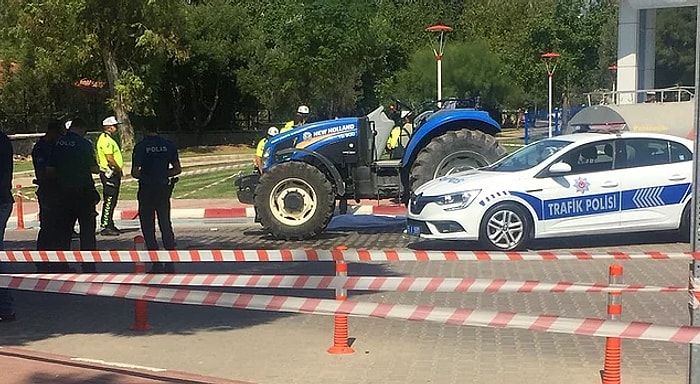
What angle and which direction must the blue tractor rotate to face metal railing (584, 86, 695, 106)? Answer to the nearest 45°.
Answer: approximately 135° to its right

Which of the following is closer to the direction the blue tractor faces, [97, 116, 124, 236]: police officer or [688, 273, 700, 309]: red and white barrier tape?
the police officer

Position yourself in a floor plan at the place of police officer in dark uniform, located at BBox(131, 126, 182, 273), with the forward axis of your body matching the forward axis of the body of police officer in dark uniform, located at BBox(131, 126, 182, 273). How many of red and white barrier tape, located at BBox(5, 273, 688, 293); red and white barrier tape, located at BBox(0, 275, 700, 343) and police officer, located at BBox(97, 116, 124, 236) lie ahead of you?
1

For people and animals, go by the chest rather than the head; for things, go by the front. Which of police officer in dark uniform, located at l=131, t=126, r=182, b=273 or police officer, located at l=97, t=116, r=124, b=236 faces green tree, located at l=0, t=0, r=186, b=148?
the police officer in dark uniform

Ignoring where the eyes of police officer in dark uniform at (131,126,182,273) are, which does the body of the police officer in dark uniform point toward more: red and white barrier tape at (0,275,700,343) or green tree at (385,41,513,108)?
the green tree

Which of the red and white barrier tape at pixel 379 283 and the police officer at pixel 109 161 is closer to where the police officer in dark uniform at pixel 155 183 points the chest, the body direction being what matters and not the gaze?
the police officer

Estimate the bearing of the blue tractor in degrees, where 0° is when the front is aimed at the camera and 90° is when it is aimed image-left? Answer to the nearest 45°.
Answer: approximately 90°

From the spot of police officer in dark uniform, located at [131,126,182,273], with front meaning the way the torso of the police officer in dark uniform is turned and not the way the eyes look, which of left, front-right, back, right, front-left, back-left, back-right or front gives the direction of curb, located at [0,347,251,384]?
back

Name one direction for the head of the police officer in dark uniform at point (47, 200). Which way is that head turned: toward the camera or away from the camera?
away from the camera

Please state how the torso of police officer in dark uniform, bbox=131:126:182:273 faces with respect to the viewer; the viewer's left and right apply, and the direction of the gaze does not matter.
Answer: facing away from the viewer
